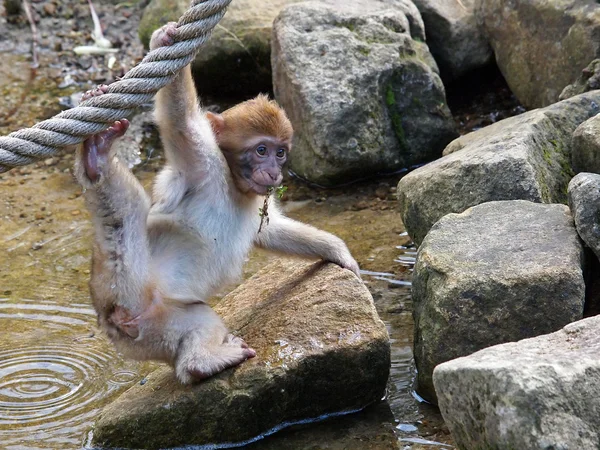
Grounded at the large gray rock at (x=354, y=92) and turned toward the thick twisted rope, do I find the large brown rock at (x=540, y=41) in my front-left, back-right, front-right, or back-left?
back-left

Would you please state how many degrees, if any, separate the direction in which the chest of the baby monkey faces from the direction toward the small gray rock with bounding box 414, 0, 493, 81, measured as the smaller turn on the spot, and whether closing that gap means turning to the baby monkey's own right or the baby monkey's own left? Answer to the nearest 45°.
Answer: approximately 90° to the baby monkey's own left

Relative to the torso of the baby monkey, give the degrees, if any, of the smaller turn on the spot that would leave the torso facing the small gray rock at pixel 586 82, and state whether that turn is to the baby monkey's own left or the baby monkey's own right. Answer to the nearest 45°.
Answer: approximately 90° to the baby monkey's own left

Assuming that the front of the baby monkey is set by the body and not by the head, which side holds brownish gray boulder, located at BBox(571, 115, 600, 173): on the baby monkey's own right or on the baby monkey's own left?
on the baby monkey's own left

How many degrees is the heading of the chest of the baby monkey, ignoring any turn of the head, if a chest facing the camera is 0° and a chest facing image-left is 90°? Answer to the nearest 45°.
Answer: approximately 315°

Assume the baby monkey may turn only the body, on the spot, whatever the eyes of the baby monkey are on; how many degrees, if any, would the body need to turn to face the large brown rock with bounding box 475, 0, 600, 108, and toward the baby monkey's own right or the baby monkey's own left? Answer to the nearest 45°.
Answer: approximately 90° to the baby monkey's own left
